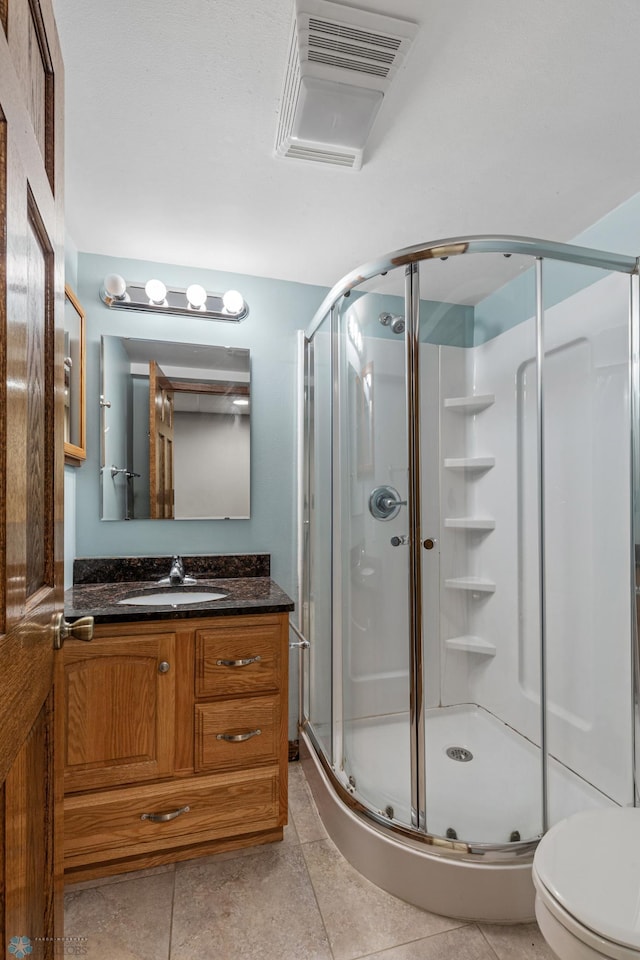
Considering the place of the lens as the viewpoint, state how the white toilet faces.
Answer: facing to the left of the viewer

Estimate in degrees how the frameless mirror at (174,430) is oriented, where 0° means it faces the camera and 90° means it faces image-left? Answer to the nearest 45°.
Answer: approximately 0°

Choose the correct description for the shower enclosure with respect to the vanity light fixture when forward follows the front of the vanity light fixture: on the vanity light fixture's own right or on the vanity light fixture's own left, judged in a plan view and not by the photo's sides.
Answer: on the vanity light fixture's own left
